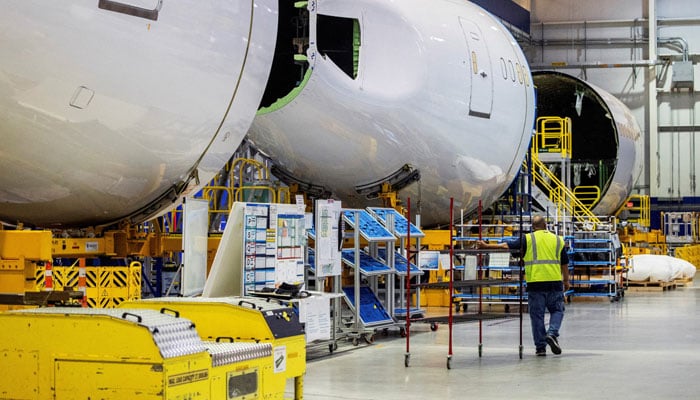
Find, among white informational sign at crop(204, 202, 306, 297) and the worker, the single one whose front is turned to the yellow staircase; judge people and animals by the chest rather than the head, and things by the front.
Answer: the worker

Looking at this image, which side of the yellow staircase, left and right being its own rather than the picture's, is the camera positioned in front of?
right

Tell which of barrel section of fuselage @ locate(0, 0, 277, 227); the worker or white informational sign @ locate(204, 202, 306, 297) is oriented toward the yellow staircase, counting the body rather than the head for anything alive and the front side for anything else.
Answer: the worker

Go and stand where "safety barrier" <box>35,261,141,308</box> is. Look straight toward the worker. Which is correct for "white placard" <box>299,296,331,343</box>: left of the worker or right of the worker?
right

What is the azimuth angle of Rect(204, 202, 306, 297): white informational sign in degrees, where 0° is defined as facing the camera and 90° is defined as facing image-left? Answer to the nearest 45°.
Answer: approximately 315°

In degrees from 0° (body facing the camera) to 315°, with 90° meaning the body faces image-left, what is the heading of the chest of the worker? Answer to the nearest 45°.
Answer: approximately 180°

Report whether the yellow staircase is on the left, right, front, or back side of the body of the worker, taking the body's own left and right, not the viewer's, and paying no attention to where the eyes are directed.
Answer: front

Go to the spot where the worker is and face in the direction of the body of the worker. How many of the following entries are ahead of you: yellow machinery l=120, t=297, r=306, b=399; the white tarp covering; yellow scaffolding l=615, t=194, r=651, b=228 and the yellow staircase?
3

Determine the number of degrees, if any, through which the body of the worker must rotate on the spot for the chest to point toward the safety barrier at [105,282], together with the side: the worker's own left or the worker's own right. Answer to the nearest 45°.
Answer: approximately 135° to the worker's own left
